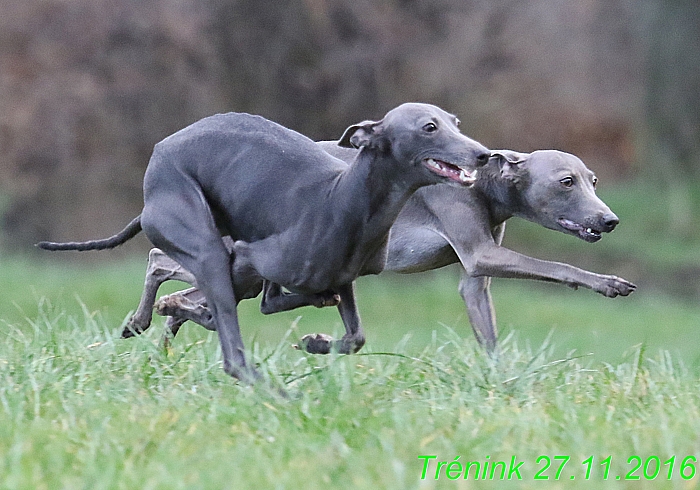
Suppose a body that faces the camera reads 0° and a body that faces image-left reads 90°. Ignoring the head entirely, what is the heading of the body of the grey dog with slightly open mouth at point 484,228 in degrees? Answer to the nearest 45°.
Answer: approximately 270°
